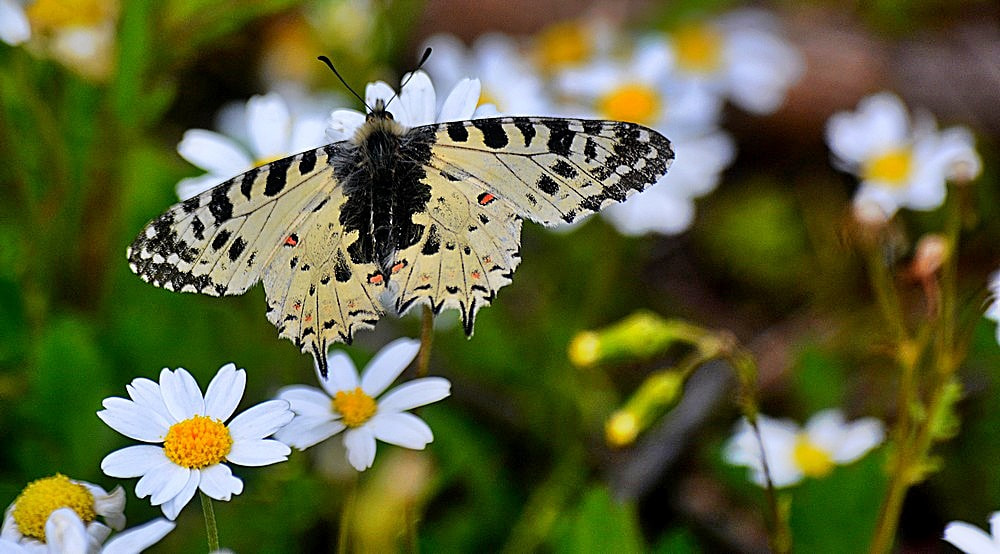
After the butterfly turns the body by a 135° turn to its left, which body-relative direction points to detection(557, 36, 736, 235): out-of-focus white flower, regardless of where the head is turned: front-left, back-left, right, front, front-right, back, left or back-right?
back

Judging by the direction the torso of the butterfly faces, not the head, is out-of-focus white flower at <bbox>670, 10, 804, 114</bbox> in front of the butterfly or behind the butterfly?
in front

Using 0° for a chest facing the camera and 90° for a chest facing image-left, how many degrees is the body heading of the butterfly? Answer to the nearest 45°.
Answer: approximately 180°

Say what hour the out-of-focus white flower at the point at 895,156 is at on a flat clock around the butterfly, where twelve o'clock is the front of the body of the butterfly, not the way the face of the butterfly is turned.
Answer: The out-of-focus white flower is roughly at 2 o'clock from the butterfly.

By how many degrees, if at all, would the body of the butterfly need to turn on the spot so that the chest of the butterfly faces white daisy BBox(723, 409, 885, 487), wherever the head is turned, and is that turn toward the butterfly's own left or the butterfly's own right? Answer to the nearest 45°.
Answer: approximately 45° to the butterfly's own right

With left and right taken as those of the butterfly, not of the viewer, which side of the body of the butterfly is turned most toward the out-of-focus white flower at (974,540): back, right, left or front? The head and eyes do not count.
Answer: right
